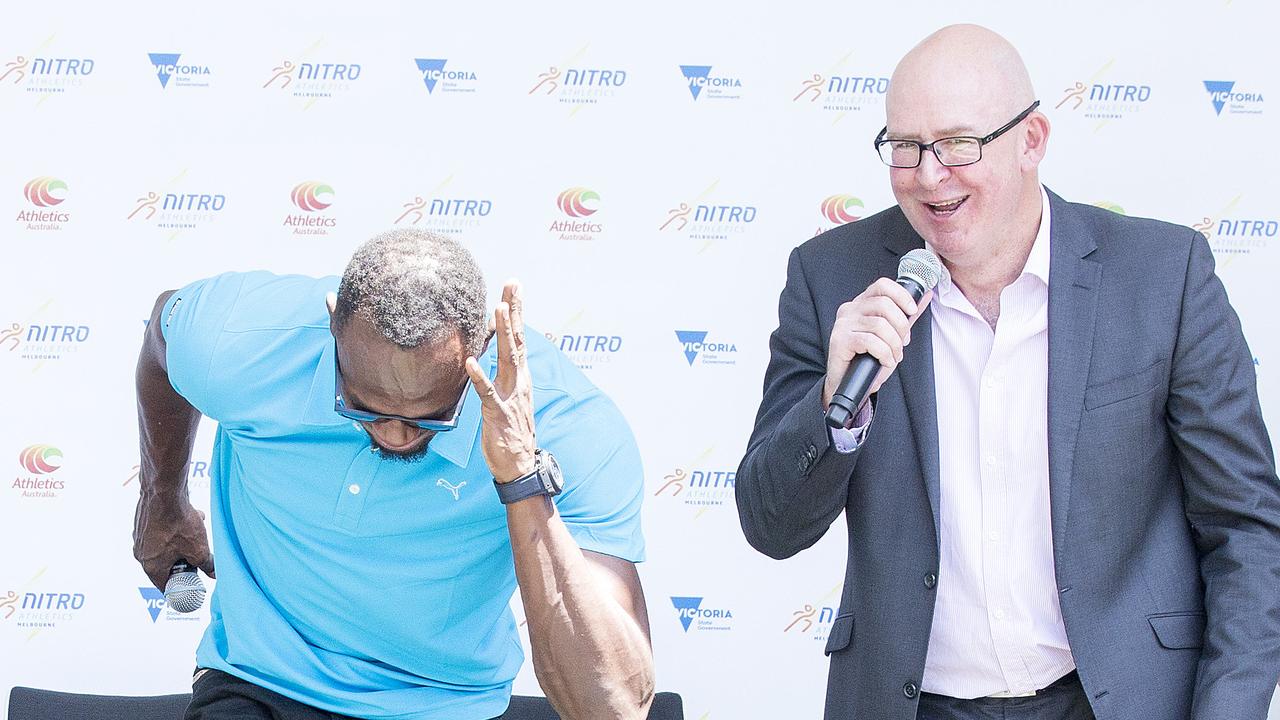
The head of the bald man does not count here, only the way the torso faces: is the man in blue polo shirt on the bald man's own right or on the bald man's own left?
on the bald man's own right

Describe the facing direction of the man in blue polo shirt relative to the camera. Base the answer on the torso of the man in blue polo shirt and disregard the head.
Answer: toward the camera

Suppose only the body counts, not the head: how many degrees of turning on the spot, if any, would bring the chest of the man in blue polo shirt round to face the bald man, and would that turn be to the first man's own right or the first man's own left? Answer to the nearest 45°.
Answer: approximately 90° to the first man's own left

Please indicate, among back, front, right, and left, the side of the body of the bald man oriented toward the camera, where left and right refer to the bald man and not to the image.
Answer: front

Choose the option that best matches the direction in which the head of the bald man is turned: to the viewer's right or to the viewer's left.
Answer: to the viewer's left

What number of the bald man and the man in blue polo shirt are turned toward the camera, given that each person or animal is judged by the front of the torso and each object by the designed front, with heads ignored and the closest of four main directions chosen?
2
